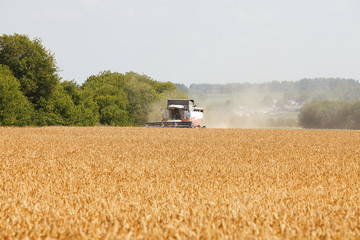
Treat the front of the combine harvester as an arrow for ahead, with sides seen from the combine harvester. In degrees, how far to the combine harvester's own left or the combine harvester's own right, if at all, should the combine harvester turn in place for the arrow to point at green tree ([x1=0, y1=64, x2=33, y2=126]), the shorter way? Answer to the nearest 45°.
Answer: approximately 45° to the combine harvester's own right

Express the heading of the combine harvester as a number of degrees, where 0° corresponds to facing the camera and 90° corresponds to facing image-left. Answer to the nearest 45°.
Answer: approximately 45°
